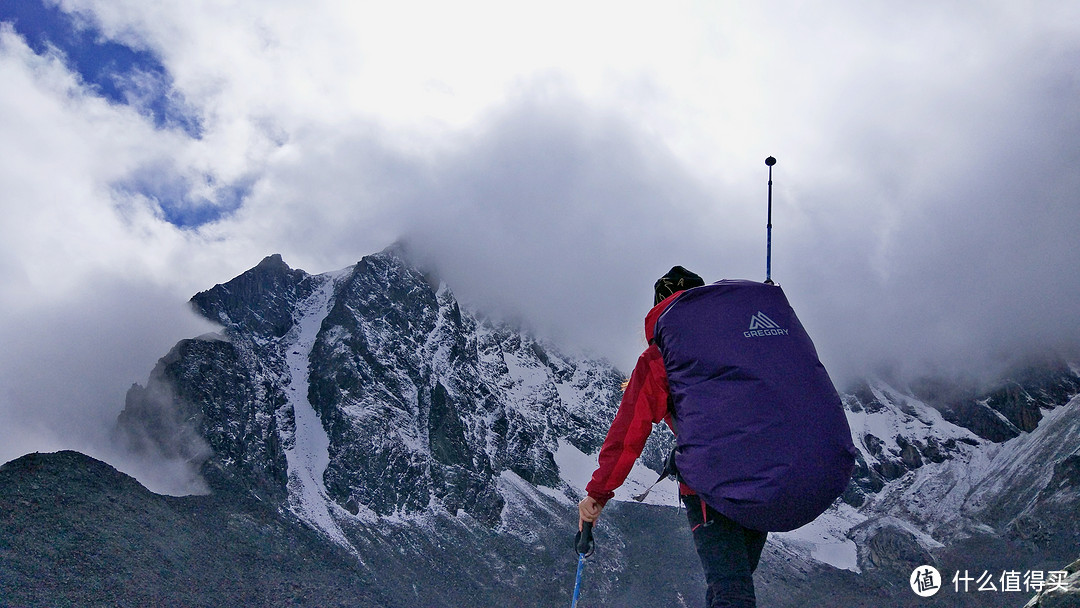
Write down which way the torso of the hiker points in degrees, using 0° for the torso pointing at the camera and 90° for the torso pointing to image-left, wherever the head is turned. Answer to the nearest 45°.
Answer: approximately 135°
